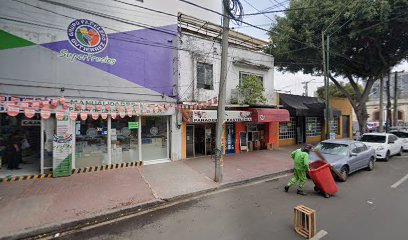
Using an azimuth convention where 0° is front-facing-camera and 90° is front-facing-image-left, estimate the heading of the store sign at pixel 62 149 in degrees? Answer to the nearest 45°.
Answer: approximately 0°

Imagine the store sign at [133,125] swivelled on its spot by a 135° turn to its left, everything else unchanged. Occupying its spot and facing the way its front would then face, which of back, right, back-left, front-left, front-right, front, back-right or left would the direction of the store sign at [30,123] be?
back-left

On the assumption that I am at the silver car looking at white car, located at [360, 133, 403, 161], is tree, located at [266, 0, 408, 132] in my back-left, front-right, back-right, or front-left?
front-left

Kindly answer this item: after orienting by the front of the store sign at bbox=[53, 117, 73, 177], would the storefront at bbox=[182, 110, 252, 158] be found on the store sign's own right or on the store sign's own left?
on the store sign's own left

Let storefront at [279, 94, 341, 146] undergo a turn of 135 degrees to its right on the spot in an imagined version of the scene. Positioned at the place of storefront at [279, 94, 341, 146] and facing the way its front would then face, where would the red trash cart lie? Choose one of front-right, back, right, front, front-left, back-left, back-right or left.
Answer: left

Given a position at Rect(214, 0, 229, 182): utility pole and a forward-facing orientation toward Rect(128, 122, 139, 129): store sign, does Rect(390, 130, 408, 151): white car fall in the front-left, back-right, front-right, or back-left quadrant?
back-right

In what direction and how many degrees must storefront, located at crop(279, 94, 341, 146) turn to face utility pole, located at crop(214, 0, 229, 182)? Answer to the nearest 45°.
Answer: approximately 45° to its right

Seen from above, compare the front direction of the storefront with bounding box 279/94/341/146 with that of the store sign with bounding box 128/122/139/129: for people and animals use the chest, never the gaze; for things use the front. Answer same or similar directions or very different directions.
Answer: same or similar directions

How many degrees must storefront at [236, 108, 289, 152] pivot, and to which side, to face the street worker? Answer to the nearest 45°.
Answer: approximately 45° to its right

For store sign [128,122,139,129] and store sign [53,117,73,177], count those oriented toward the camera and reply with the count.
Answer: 2

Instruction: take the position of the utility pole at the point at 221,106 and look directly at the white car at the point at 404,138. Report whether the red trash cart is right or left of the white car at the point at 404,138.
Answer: right

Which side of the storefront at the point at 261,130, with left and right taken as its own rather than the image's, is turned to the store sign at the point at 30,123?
right
